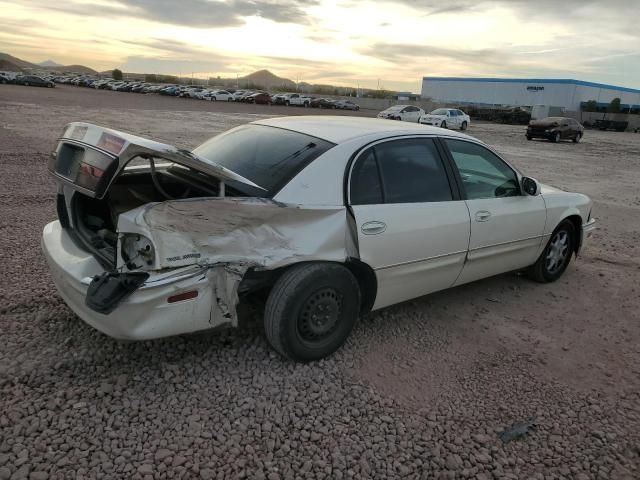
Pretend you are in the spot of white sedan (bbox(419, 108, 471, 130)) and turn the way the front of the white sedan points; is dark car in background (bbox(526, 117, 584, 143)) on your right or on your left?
on your left

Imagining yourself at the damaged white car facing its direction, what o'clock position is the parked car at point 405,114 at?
The parked car is roughly at 11 o'clock from the damaged white car.

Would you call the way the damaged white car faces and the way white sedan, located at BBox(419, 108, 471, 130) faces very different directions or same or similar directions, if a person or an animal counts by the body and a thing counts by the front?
very different directions

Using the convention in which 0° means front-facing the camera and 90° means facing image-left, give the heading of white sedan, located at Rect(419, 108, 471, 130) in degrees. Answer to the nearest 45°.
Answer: approximately 45°

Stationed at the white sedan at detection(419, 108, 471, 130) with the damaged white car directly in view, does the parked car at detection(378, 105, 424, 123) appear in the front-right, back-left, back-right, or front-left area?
back-right

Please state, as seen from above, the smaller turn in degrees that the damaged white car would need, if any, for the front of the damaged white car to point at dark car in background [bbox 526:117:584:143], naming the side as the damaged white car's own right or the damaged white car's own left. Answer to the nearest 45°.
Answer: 0° — it already faces it

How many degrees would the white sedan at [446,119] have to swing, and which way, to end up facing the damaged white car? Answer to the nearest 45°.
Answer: approximately 45° to its left

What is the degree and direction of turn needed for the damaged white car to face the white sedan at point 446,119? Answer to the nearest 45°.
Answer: approximately 45° to its left

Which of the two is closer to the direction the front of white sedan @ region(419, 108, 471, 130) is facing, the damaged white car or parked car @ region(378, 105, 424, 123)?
the damaged white car

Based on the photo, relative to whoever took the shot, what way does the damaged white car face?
facing away from the viewer and to the right of the viewer
